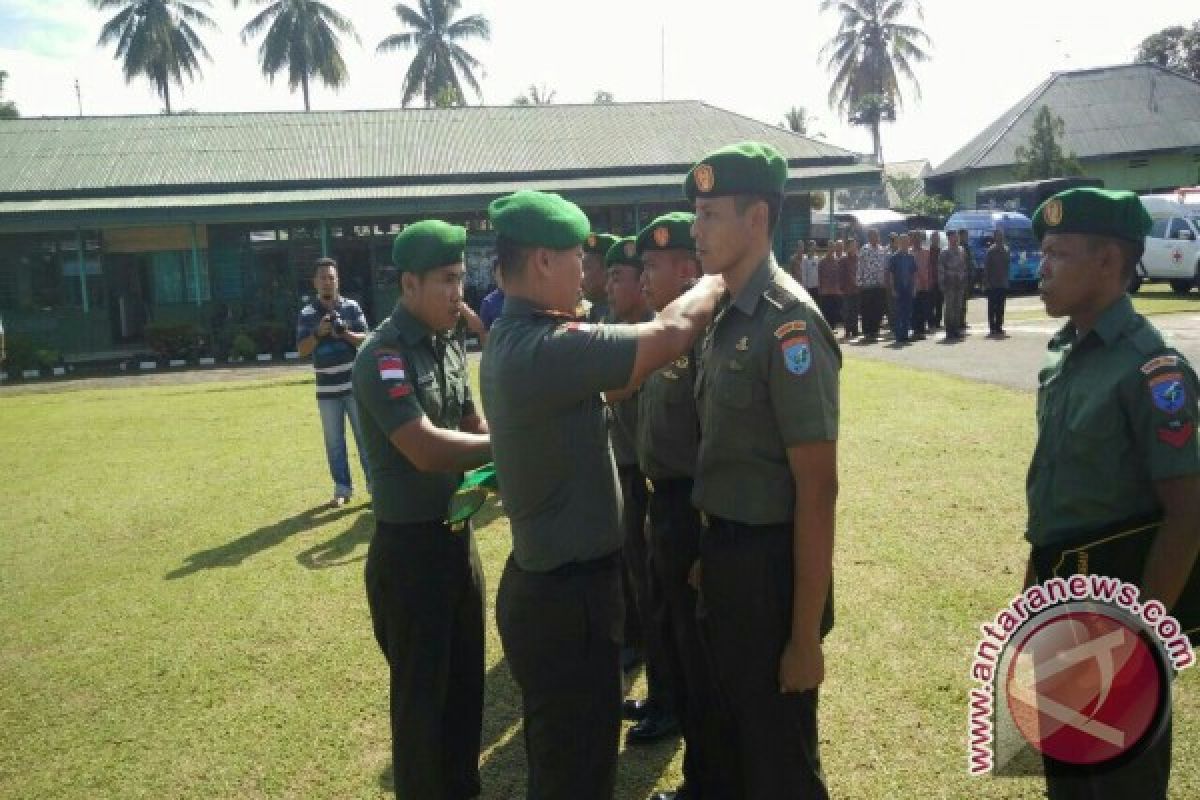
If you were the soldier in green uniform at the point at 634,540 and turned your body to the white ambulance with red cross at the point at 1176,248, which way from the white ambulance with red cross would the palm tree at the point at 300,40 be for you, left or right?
left

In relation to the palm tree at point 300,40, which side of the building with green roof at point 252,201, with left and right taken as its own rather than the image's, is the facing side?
back

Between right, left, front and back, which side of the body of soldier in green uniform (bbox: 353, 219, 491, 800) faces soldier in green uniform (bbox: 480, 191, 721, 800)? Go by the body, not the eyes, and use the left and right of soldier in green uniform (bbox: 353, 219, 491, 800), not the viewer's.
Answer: front

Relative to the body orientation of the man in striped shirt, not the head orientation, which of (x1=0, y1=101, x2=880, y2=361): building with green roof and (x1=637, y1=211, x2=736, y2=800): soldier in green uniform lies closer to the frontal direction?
the soldier in green uniform

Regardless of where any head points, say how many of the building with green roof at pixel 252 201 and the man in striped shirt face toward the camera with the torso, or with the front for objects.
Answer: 2

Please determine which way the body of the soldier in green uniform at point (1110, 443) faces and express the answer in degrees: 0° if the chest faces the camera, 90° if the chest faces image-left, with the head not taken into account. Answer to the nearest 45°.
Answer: approximately 45°

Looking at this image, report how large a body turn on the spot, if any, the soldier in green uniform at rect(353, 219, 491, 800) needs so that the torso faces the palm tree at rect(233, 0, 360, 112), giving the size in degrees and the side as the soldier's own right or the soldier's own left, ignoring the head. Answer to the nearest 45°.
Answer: approximately 135° to the soldier's own left

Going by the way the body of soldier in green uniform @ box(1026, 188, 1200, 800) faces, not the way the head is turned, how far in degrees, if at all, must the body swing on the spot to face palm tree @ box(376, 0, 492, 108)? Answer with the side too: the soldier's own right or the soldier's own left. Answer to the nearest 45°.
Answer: approximately 90° to the soldier's own right

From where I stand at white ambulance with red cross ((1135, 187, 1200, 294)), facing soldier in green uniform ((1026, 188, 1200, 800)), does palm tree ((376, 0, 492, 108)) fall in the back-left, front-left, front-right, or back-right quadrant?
back-right

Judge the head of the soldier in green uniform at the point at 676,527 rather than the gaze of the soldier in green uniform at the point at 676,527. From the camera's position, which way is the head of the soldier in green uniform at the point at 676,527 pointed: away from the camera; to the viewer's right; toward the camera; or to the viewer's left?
to the viewer's left

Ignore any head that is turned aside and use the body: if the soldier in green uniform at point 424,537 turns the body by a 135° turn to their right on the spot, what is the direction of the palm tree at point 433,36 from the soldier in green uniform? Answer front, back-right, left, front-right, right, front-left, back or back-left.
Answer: right

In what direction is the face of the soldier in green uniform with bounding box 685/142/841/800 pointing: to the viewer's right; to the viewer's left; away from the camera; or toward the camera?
to the viewer's left

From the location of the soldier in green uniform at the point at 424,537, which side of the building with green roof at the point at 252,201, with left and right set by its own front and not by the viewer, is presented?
front
